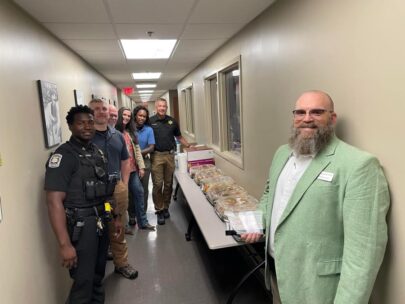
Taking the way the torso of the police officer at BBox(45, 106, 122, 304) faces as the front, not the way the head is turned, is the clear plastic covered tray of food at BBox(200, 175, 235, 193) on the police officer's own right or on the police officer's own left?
on the police officer's own left

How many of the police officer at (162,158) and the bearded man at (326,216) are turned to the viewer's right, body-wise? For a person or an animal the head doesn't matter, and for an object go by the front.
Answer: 0

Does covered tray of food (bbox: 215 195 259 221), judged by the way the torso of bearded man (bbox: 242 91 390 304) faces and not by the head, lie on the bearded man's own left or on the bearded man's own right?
on the bearded man's own right

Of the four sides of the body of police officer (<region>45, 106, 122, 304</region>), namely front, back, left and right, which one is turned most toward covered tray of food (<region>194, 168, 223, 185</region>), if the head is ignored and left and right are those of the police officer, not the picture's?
left

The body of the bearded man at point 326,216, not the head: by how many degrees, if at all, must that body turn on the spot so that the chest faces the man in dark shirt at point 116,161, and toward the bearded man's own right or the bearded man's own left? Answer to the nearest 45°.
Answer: approximately 90° to the bearded man's own right

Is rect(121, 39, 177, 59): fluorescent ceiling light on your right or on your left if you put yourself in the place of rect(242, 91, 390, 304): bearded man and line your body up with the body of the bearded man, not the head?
on your right

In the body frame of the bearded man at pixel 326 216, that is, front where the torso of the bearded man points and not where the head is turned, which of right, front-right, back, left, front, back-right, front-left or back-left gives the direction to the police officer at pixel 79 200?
front-right

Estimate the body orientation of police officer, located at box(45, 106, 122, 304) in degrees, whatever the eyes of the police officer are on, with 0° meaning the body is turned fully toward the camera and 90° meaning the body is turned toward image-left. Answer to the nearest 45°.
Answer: approximately 315°

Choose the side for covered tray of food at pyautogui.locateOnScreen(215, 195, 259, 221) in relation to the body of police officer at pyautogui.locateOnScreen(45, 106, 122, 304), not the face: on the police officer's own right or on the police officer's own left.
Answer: on the police officer's own left

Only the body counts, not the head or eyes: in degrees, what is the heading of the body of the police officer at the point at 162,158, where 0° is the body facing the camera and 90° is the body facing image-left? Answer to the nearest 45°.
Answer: approximately 0°

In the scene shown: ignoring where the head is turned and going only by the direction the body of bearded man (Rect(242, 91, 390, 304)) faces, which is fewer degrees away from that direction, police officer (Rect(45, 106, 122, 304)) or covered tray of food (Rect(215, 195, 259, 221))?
the police officer

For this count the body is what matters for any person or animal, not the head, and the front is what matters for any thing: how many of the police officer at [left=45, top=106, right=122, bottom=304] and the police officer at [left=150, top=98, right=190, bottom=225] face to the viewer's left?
0

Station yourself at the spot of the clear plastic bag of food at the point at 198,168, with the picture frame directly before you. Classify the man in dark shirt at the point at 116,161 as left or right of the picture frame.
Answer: left

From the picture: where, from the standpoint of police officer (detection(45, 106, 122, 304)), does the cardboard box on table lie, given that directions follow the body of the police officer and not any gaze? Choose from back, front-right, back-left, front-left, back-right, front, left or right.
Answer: left

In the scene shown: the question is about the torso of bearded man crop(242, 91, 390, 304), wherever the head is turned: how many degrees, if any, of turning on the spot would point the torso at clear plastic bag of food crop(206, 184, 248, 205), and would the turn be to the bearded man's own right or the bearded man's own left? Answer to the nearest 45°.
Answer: approximately 90° to the bearded man's own right
